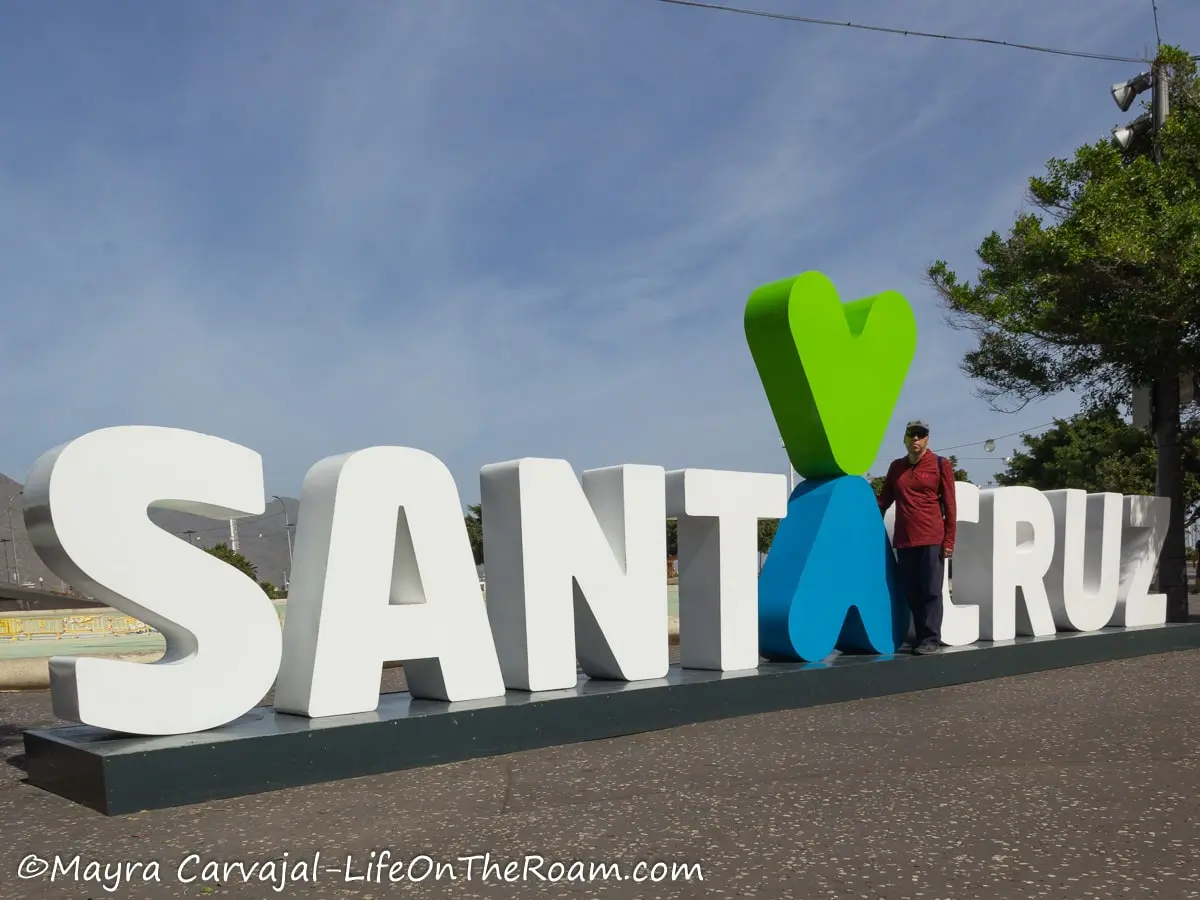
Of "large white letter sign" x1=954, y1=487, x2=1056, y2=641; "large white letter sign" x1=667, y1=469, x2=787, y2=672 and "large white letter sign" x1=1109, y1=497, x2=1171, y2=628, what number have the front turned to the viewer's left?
0

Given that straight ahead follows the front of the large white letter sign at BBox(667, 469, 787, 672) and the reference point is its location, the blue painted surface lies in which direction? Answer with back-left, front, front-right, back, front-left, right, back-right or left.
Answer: left

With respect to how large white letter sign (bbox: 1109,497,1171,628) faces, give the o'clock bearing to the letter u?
The letter u is roughly at 2 o'clock from the large white letter sign.

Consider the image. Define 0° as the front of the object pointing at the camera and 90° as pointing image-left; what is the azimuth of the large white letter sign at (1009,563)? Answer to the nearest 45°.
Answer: approximately 315°

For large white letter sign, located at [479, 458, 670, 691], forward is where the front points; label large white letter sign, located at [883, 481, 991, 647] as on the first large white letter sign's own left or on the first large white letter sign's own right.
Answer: on the first large white letter sign's own left

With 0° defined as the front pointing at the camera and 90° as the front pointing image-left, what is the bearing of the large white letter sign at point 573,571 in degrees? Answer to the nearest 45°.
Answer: approximately 315°

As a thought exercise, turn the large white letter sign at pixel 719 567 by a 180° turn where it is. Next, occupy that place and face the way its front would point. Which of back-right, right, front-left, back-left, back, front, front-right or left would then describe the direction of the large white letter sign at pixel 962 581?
right

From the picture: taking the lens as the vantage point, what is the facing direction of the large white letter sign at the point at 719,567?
facing the viewer and to the right of the viewer

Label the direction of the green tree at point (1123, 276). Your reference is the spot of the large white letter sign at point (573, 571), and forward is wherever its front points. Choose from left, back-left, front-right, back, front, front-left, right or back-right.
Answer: left

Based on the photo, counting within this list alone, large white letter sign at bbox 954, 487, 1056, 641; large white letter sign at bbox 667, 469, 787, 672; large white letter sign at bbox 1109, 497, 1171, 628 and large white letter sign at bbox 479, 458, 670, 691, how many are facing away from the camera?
0

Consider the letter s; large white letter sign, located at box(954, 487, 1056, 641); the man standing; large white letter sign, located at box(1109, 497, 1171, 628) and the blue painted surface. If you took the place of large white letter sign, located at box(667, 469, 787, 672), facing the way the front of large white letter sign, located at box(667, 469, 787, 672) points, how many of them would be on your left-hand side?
4
